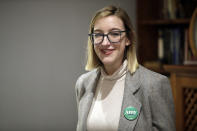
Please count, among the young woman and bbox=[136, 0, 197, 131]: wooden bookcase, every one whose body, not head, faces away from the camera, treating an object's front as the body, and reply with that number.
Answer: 0

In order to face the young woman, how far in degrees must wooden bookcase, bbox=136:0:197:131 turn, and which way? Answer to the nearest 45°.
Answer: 0° — it already faces them

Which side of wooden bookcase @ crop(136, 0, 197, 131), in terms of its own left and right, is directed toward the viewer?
front

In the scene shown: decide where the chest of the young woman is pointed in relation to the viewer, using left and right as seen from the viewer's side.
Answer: facing the viewer and to the left of the viewer
